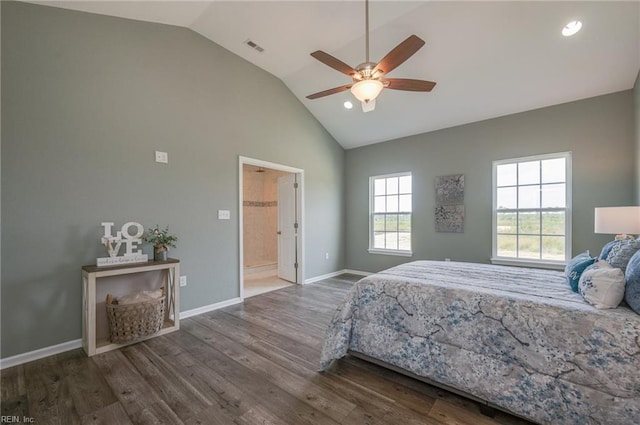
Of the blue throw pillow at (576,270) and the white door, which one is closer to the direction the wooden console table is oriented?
the blue throw pillow

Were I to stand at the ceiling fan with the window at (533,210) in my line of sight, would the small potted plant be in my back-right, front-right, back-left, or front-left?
back-left

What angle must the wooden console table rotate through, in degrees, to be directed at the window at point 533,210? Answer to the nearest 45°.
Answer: approximately 45° to its left

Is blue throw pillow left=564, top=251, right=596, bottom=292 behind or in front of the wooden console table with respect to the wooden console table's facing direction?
in front

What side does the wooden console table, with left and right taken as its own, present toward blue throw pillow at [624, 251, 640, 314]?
front

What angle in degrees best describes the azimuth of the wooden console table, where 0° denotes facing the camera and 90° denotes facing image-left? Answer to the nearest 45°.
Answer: approximately 315°

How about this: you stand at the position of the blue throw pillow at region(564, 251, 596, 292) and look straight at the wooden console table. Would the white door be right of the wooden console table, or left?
right

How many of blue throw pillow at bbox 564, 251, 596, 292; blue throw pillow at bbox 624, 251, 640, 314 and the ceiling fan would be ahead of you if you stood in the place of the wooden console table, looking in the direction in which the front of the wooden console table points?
3

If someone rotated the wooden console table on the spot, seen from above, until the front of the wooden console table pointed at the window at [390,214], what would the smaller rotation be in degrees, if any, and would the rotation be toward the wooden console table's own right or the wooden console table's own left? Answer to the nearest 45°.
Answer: approximately 45° to the wooden console table's own left

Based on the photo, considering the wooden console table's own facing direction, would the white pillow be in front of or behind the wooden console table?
in front
